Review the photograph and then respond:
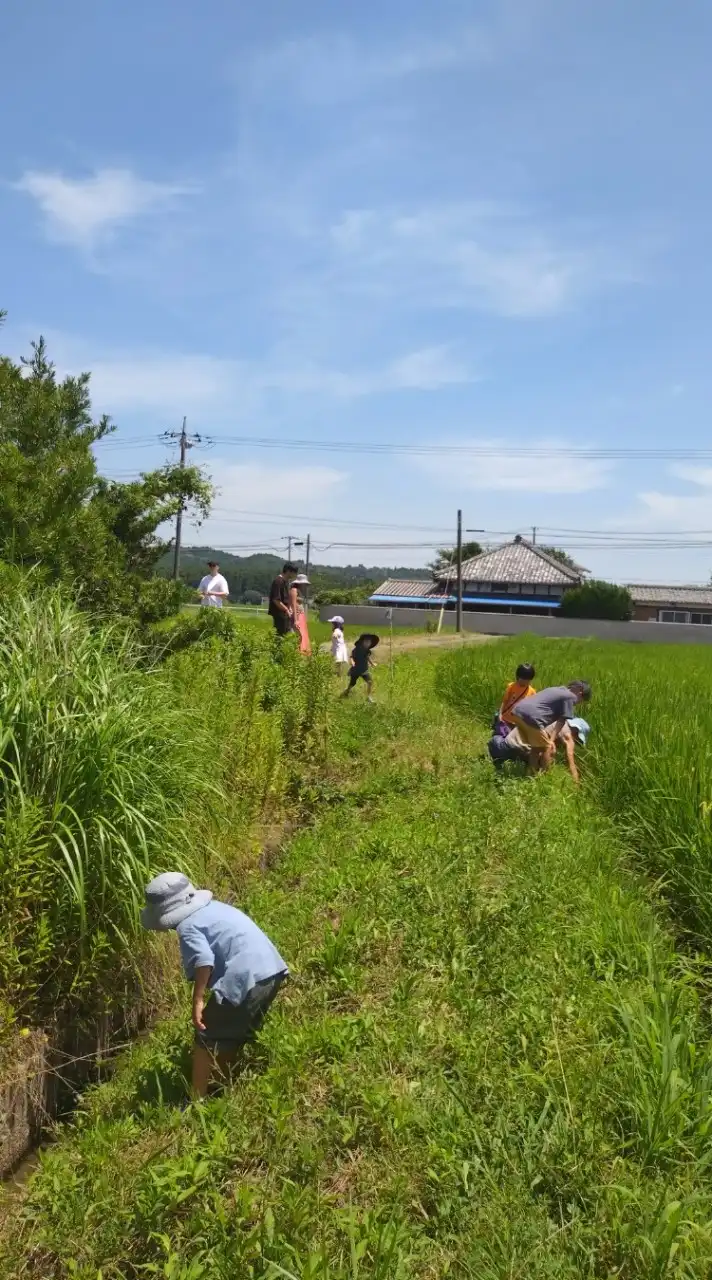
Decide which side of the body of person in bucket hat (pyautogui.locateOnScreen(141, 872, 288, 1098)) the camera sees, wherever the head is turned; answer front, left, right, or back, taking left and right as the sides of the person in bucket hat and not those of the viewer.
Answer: left

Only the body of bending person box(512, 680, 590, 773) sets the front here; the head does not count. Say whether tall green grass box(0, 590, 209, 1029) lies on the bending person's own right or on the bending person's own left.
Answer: on the bending person's own right

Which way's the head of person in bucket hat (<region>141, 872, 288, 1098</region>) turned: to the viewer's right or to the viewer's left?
to the viewer's left

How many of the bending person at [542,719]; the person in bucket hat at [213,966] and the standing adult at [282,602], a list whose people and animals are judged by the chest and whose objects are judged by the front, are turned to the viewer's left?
1

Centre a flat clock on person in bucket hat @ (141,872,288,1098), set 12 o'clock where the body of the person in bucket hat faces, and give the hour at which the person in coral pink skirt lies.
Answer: The person in coral pink skirt is roughly at 3 o'clock from the person in bucket hat.

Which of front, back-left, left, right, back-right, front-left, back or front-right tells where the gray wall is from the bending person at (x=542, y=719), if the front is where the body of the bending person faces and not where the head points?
left

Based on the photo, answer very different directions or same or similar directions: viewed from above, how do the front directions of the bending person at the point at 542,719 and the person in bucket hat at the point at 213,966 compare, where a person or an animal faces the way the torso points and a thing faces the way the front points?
very different directions

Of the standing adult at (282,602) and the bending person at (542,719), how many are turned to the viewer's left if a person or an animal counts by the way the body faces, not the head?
0

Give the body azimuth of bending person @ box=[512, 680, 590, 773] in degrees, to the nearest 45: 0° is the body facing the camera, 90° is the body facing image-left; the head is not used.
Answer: approximately 270°
